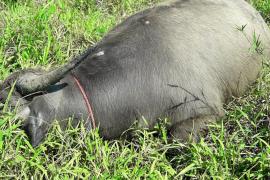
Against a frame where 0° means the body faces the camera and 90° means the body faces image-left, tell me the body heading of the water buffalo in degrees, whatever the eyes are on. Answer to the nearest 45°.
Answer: approximately 90°
